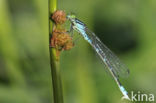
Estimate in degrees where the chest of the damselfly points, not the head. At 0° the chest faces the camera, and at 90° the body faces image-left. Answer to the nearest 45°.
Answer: approximately 90°
